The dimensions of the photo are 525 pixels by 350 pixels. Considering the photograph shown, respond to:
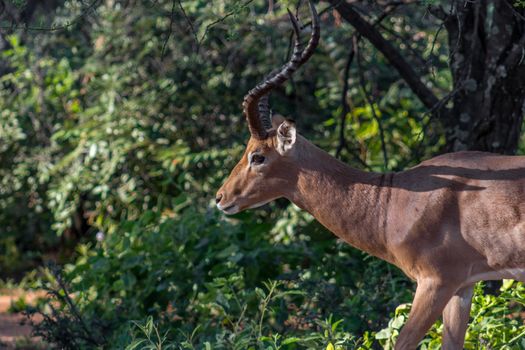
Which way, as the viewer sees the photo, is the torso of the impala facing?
to the viewer's left

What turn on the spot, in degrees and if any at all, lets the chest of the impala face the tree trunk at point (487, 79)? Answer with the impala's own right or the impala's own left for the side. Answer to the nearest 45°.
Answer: approximately 90° to the impala's own right

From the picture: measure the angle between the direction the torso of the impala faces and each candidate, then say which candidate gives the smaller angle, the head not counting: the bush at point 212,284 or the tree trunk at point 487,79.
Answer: the bush
